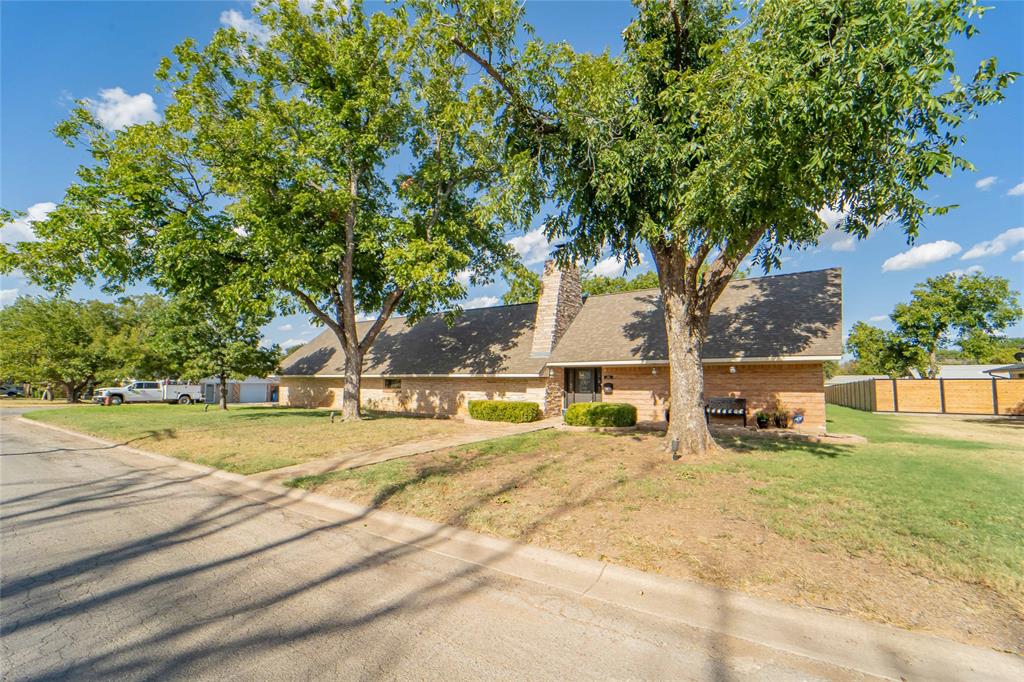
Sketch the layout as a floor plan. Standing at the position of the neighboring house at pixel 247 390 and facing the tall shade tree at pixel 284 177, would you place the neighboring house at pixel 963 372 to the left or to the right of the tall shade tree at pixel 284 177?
left

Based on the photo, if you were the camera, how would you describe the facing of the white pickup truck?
facing to the left of the viewer

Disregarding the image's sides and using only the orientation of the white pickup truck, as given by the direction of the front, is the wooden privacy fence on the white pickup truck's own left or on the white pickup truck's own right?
on the white pickup truck's own left

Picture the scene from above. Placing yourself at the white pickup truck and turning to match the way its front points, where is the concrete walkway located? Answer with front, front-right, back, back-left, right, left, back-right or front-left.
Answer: left

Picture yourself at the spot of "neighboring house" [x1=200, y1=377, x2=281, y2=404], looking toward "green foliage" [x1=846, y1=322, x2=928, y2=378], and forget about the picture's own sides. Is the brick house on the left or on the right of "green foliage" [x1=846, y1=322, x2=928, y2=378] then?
right

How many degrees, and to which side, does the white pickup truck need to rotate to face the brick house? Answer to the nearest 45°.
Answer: approximately 135° to its left

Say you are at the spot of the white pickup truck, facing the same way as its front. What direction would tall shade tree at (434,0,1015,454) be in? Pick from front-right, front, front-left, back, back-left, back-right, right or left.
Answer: left

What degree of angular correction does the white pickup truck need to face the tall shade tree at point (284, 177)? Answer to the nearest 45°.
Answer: approximately 90° to its left
